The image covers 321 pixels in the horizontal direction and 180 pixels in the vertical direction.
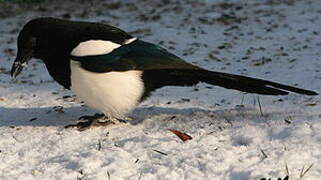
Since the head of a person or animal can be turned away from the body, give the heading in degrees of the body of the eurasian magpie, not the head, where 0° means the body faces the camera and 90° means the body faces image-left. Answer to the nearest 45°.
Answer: approximately 90°

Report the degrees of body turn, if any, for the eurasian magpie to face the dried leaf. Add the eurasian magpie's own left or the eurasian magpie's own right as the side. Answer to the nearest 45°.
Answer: approximately 135° to the eurasian magpie's own left
